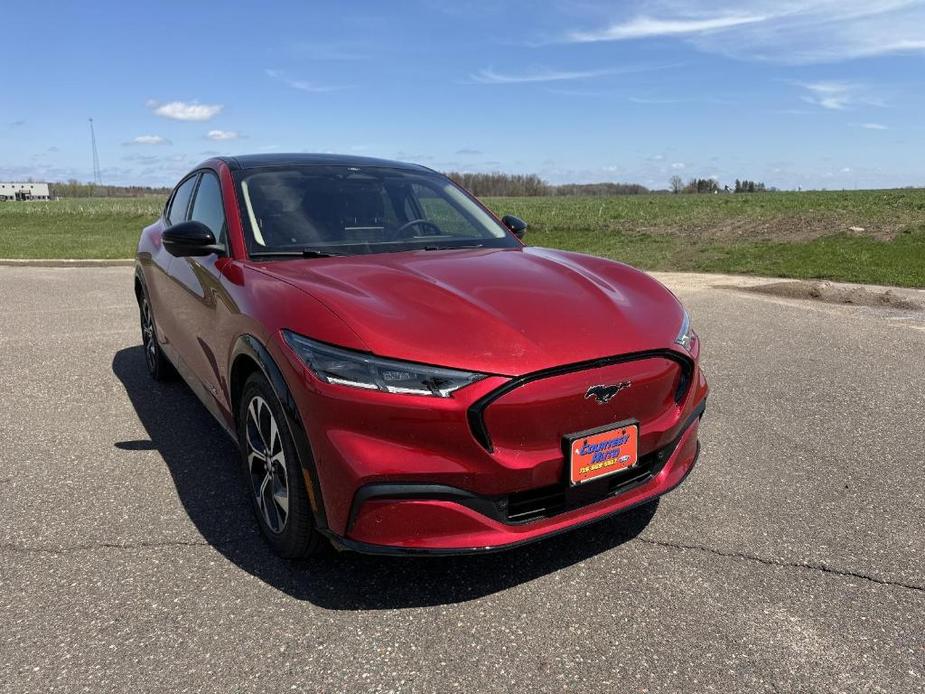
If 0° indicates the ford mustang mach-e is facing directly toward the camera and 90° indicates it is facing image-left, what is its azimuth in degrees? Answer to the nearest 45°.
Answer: approximately 315°
